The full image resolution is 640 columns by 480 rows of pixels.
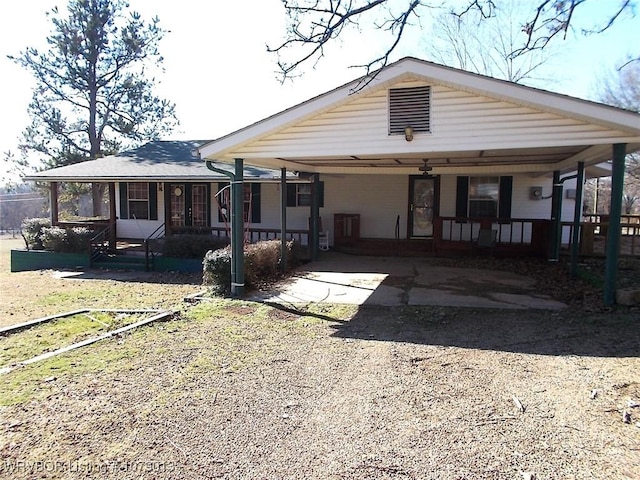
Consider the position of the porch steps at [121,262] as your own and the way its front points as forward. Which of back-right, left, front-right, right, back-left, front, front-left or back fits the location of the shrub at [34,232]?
back-right

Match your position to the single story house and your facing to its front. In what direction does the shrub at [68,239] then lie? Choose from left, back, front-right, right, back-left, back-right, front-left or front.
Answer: right

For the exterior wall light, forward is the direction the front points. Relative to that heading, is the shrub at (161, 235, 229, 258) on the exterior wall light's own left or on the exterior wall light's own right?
on the exterior wall light's own right

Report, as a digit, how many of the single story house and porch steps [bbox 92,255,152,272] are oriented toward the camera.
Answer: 2

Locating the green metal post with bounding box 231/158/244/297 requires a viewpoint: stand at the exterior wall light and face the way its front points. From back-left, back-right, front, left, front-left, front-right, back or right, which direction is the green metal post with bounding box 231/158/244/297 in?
right

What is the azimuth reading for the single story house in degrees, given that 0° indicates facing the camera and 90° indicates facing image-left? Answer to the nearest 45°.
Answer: approximately 0°

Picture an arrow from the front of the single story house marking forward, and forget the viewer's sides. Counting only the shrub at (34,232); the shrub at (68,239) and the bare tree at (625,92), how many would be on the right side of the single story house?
2

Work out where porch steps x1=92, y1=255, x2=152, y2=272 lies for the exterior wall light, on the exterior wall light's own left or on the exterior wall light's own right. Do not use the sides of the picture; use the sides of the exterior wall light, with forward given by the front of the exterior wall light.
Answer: on the exterior wall light's own right

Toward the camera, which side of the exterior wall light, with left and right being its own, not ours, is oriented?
front

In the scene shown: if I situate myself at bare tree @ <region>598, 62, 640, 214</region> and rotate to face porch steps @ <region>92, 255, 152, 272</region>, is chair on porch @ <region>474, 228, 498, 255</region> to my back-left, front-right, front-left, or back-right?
front-left

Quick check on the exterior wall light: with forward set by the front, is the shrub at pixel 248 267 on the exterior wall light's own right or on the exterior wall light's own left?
on the exterior wall light's own right

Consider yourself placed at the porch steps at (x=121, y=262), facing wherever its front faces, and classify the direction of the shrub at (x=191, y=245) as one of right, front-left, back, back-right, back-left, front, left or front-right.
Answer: front-left

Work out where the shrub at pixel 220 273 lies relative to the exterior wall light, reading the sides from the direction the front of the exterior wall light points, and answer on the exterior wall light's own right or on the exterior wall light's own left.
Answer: on the exterior wall light's own right

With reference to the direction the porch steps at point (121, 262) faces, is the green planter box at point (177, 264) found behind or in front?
in front

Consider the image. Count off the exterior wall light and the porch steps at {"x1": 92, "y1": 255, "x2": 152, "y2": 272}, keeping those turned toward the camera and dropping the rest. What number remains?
2
